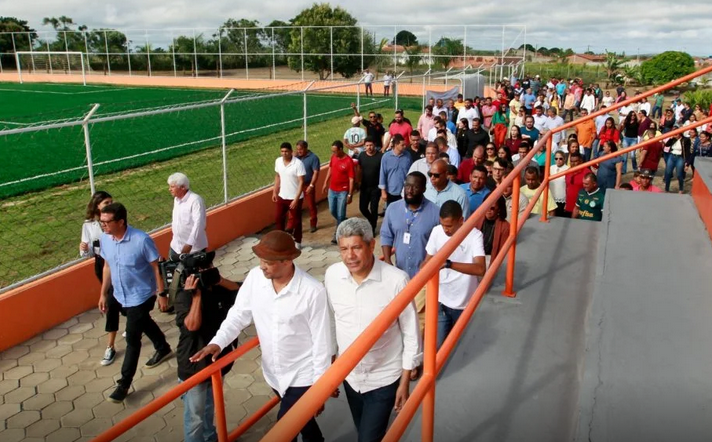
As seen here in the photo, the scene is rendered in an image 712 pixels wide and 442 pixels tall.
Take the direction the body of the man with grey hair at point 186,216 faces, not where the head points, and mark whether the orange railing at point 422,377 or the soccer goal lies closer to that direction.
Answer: the orange railing

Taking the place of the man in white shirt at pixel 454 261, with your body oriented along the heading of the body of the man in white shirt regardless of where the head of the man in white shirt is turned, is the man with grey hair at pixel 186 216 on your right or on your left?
on your right

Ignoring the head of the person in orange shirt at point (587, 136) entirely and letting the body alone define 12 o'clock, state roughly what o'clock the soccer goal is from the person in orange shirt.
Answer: The soccer goal is roughly at 4 o'clock from the person in orange shirt.

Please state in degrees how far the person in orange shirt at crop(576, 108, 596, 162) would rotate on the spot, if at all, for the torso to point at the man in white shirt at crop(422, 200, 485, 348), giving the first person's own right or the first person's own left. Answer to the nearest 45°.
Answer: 0° — they already face them

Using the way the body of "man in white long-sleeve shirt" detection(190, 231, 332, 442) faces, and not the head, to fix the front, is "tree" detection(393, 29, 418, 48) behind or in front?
behind

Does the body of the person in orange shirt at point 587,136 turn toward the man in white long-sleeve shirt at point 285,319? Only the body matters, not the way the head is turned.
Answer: yes

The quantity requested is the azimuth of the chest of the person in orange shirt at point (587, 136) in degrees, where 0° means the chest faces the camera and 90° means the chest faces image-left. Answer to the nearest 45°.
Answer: approximately 0°

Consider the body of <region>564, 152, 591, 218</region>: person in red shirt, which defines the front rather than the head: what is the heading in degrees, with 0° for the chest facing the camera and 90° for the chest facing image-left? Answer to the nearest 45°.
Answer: approximately 45°
